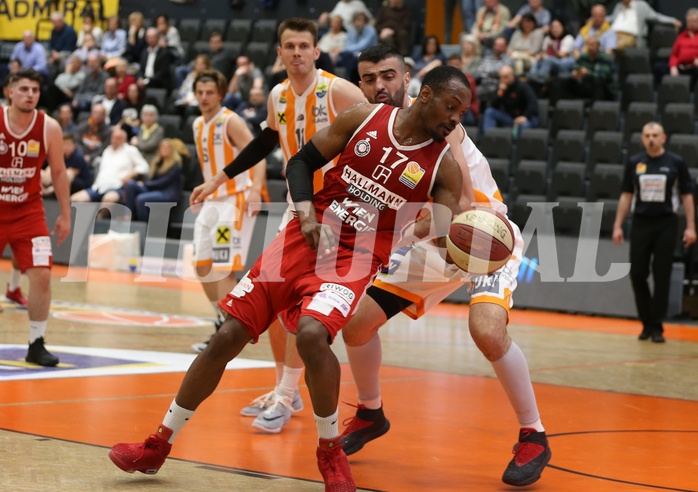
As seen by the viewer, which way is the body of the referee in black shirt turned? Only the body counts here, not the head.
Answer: toward the camera

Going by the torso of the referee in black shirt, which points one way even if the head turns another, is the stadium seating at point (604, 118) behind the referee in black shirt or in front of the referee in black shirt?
behind

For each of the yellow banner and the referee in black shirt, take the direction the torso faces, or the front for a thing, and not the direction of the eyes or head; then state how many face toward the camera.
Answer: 2

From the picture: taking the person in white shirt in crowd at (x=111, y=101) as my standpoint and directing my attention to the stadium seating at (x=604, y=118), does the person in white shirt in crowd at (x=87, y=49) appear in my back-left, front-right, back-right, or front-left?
back-left

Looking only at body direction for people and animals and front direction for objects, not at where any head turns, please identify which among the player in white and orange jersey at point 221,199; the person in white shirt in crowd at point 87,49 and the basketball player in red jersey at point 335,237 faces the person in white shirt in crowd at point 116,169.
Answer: the person in white shirt in crowd at point 87,49

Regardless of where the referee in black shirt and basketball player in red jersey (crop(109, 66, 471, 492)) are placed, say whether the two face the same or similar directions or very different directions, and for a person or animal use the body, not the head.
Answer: same or similar directions

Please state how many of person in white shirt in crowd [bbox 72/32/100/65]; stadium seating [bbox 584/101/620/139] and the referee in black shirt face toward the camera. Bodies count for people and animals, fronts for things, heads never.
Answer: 3

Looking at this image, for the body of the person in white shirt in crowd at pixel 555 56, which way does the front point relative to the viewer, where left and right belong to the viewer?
facing the viewer and to the left of the viewer

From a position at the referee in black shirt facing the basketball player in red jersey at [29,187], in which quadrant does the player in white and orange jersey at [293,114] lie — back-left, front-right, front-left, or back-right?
front-left

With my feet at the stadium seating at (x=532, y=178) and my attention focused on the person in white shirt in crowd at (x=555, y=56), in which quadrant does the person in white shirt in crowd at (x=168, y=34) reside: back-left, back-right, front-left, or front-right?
front-left

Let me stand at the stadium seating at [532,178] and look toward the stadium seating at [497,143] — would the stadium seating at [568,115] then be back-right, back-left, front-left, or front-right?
front-right

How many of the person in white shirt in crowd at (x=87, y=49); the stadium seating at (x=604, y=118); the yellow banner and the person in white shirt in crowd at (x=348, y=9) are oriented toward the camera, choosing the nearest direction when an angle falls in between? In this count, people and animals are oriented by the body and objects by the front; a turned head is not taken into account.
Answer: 4

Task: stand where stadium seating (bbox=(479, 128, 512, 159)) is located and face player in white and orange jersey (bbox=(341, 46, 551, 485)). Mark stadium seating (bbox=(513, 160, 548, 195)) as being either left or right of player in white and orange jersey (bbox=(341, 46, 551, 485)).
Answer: left

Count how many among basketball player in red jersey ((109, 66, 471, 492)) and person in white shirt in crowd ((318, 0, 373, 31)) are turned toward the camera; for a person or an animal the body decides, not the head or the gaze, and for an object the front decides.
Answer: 2

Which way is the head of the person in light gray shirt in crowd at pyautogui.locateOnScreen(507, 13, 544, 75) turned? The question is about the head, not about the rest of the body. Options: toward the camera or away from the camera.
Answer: toward the camera

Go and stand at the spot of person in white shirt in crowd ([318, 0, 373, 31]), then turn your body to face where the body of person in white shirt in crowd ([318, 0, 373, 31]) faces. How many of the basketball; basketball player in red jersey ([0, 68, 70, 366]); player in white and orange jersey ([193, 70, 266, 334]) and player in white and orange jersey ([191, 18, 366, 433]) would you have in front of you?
4

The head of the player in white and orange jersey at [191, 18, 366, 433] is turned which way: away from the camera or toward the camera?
toward the camera

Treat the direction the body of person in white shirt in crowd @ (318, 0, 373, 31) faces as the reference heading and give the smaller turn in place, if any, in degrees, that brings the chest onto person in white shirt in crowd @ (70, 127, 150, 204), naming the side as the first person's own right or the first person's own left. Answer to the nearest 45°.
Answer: approximately 45° to the first person's own right
